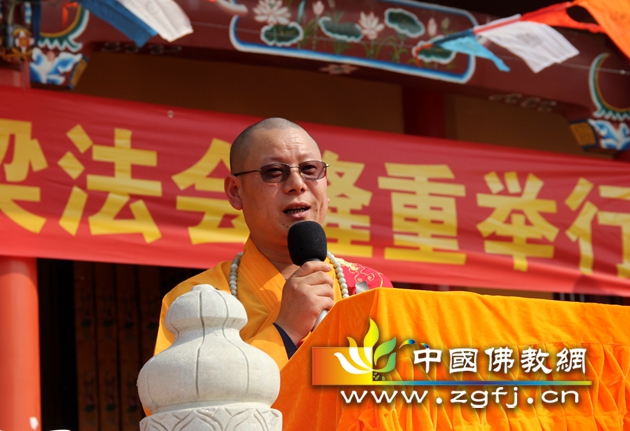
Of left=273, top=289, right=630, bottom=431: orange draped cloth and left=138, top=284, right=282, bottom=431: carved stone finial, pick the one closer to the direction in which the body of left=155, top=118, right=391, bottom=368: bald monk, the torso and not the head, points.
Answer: the orange draped cloth

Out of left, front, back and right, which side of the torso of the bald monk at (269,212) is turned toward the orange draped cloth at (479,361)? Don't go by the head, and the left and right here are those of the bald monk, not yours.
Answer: front

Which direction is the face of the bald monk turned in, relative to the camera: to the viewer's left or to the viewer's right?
to the viewer's right

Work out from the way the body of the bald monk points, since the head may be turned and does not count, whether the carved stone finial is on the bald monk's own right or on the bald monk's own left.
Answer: on the bald monk's own right
